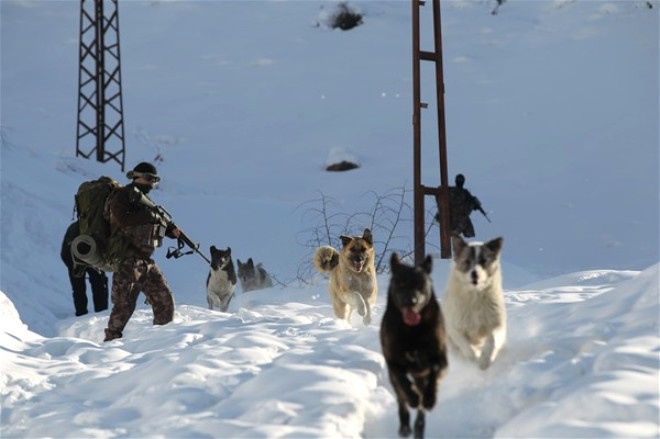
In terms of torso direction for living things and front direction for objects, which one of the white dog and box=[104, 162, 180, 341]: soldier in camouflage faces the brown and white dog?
the soldier in camouflage

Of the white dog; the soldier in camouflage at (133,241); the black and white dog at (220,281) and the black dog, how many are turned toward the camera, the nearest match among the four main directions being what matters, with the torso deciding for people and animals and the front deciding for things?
3

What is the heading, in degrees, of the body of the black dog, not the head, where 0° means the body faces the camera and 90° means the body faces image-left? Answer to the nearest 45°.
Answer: approximately 0°

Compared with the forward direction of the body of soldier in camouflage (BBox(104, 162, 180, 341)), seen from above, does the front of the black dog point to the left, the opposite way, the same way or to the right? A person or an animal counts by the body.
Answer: to the right

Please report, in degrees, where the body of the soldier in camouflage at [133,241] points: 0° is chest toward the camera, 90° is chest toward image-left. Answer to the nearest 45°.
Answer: approximately 270°

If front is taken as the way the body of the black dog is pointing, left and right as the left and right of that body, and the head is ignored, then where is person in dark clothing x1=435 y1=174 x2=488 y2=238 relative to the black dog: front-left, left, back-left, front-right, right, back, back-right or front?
back

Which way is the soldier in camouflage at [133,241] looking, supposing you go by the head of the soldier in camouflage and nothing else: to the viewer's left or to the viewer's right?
to the viewer's right

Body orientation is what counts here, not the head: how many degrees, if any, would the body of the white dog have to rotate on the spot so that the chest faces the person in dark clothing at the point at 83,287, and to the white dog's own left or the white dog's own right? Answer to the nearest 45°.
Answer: approximately 135° to the white dog's own right

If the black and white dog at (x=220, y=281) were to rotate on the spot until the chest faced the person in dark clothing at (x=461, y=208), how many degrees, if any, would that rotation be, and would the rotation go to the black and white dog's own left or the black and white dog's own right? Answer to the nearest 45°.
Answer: approximately 135° to the black and white dog's own left
